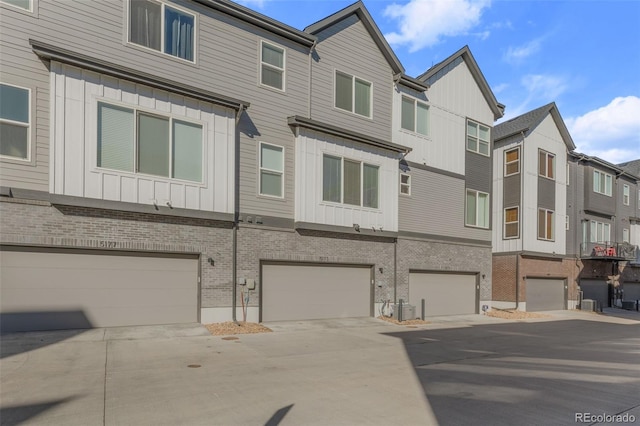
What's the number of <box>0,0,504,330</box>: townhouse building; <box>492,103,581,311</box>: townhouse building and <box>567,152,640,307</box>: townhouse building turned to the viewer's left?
0

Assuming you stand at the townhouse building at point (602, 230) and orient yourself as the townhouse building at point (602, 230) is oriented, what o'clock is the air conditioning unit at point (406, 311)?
The air conditioning unit is roughly at 2 o'clock from the townhouse building.

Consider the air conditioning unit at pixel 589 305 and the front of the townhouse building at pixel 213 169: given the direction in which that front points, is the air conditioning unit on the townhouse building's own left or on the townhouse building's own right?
on the townhouse building's own left

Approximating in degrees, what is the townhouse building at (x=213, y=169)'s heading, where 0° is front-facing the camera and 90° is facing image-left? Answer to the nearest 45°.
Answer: approximately 315°

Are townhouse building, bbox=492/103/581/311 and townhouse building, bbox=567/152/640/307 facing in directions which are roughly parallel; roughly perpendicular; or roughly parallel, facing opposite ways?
roughly parallel

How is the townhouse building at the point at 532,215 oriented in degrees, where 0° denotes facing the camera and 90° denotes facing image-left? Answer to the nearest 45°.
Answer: approximately 315°

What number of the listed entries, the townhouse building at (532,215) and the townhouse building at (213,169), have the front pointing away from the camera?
0

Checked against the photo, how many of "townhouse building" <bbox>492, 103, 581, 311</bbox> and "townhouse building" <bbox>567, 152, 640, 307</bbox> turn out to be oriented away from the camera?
0

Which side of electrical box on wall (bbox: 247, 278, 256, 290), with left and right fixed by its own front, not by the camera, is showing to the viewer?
front

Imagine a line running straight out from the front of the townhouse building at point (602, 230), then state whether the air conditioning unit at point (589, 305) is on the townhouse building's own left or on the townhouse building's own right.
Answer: on the townhouse building's own right

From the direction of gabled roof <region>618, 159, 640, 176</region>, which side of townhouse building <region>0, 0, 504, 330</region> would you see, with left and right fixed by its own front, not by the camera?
left

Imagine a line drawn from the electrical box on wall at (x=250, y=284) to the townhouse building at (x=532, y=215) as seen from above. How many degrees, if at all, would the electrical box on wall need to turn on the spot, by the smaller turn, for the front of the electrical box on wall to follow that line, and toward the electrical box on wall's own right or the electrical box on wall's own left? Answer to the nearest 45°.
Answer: approximately 135° to the electrical box on wall's own left
